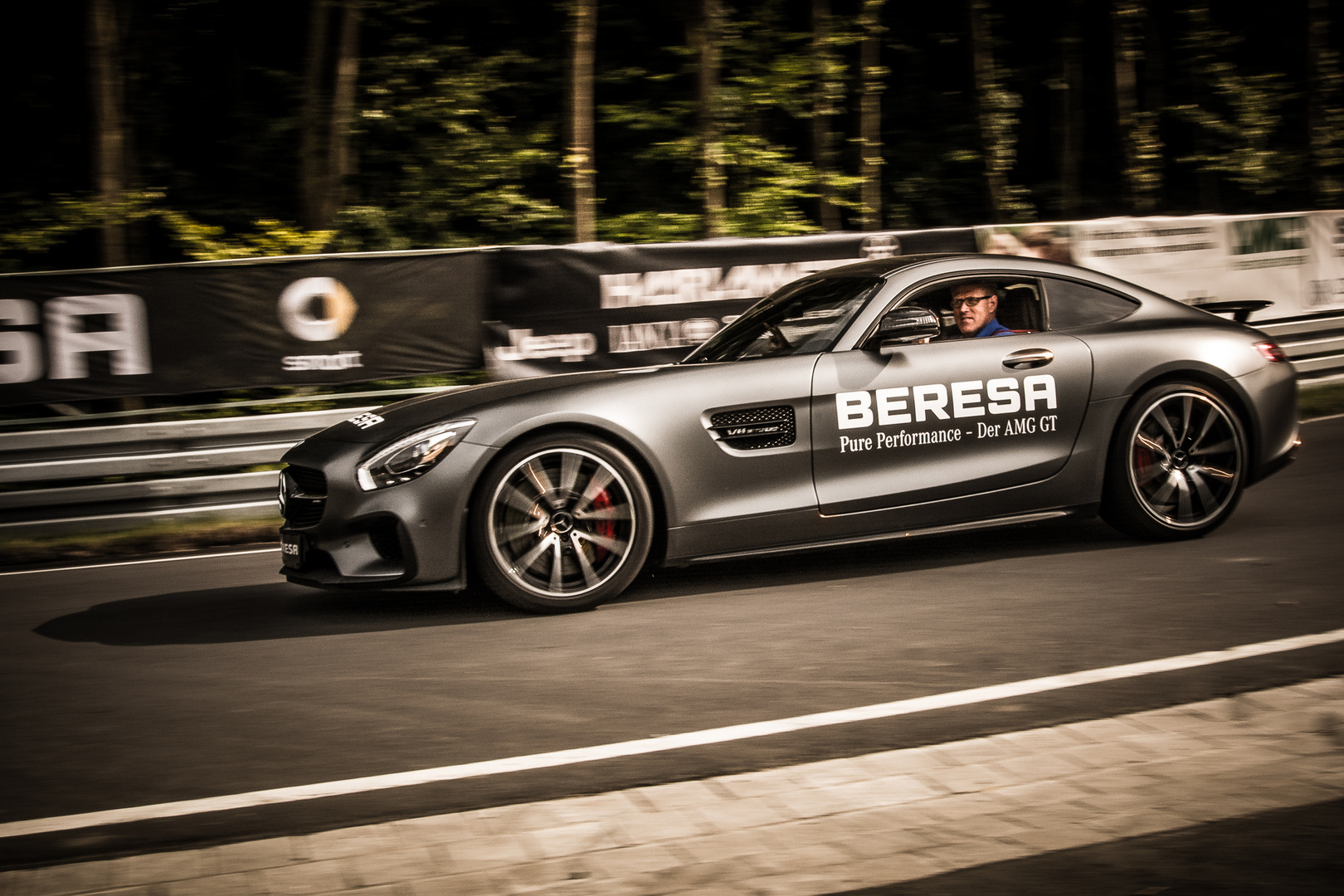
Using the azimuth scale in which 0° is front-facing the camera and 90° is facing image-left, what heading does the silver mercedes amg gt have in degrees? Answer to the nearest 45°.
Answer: approximately 90°

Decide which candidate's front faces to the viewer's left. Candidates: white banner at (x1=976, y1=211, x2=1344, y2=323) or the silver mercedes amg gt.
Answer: the silver mercedes amg gt

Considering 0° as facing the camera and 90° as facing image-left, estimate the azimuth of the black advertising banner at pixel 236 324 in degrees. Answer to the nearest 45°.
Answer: approximately 0°

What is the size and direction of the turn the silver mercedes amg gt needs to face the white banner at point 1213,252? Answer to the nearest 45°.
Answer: approximately 135° to its right

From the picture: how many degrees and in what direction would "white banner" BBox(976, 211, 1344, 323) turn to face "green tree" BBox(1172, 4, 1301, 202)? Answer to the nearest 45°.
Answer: approximately 180°

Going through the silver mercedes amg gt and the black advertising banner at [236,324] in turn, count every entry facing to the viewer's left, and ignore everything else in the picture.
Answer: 1

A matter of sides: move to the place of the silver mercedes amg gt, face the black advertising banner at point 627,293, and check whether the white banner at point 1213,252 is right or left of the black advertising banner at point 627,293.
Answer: right

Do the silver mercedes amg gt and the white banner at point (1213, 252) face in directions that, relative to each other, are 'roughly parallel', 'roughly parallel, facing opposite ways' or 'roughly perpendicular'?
roughly perpendicular

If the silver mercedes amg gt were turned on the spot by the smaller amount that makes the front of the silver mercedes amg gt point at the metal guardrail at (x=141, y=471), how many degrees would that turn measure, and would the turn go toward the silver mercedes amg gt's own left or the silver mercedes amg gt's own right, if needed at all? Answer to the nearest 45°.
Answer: approximately 45° to the silver mercedes amg gt's own right

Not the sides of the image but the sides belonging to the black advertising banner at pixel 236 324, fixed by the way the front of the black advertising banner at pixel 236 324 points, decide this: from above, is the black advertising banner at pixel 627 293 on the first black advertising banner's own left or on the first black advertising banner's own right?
on the first black advertising banner's own left

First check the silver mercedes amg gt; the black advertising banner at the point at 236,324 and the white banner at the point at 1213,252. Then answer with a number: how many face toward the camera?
2

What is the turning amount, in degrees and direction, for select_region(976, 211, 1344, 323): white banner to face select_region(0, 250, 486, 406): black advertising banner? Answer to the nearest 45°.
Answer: approximately 45° to its right

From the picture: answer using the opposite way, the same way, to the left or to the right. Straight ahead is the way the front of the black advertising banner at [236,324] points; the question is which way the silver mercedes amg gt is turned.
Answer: to the right

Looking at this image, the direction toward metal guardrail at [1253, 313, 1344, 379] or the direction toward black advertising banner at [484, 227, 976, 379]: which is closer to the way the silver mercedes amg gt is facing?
the black advertising banner
